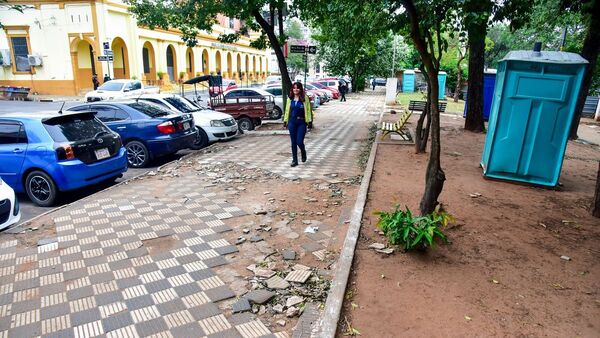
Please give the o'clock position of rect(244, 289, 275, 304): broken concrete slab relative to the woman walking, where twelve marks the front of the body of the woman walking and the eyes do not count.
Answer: The broken concrete slab is roughly at 12 o'clock from the woman walking.

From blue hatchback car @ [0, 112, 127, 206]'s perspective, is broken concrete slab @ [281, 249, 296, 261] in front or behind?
behind

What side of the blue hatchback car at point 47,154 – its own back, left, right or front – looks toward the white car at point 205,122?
right

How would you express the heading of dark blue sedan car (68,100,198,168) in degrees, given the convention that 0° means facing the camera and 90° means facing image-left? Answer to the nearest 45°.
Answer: approximately 135°

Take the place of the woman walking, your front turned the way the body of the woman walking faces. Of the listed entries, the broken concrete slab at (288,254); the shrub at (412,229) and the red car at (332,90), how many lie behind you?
1

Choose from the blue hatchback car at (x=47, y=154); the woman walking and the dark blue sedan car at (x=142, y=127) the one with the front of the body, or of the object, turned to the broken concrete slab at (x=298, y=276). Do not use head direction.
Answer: the woman walking

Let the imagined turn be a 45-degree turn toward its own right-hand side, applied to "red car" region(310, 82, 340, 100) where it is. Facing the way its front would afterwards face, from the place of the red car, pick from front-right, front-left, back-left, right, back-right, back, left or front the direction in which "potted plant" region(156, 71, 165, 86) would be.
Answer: right

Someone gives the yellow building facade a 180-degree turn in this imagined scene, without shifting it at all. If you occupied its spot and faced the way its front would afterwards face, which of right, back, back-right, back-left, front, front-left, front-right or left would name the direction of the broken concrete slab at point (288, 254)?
back-left

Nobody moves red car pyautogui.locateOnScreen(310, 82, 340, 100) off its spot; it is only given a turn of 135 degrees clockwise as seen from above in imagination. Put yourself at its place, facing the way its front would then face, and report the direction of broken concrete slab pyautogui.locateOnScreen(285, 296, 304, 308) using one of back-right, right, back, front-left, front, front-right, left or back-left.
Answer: left

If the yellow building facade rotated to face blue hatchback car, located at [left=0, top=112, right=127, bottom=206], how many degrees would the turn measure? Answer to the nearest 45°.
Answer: approximately 45° to its right

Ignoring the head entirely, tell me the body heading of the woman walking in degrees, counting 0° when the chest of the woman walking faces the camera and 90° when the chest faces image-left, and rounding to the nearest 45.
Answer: approximately 0°
